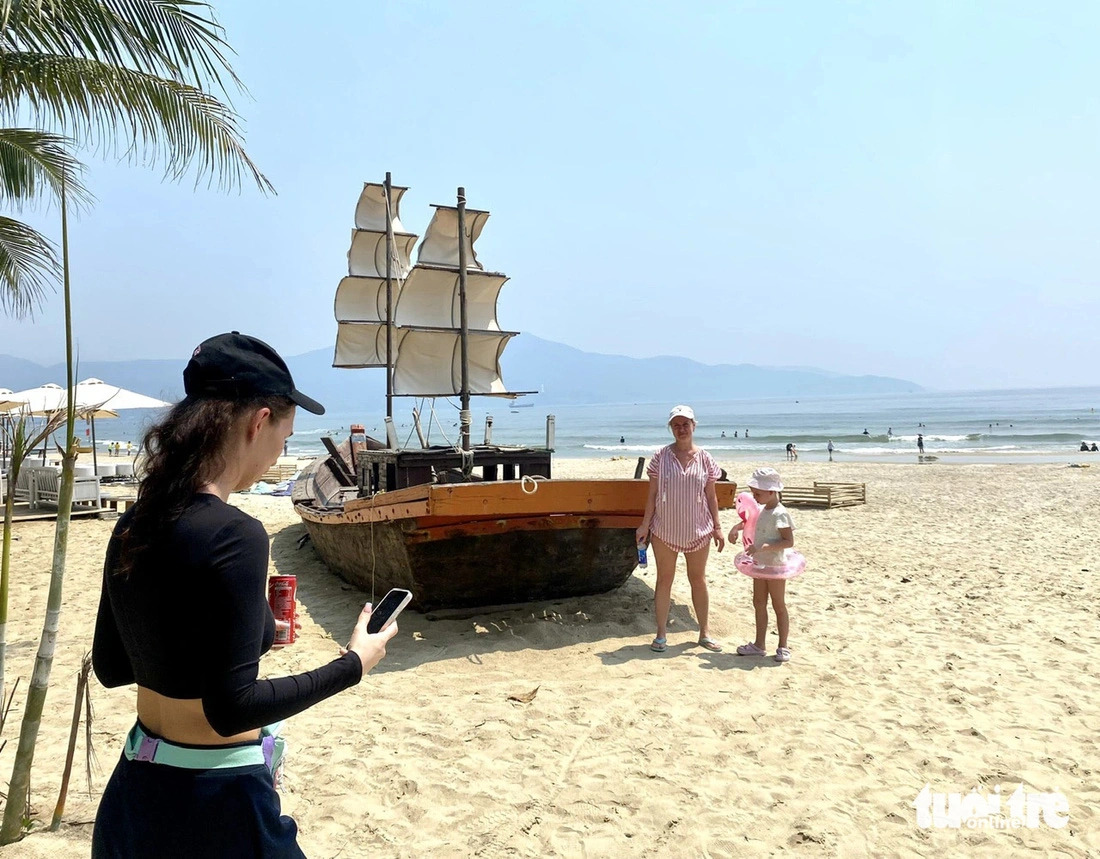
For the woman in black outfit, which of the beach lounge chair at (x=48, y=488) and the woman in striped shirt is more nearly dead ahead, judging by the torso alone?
the woman in striped shirt

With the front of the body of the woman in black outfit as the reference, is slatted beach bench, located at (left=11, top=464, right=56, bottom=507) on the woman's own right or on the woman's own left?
on the woman's own left

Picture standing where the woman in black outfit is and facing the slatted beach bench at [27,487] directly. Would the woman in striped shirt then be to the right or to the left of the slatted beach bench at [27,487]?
right

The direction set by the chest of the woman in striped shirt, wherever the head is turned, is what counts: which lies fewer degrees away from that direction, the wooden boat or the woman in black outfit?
the woman in black outfit

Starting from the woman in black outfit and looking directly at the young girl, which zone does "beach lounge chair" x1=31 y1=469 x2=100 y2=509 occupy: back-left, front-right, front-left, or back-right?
front-left

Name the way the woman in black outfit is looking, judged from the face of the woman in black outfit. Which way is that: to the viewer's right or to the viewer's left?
to the viewer's right

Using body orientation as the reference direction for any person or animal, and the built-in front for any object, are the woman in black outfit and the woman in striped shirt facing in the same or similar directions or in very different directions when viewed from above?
very different directions

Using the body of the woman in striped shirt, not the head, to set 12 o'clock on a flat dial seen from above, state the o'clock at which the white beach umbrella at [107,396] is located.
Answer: The white beach umbrella is roughly at 4 o'clock from the woman in striped shirt.

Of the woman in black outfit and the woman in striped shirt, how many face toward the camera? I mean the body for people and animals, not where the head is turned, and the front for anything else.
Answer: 1

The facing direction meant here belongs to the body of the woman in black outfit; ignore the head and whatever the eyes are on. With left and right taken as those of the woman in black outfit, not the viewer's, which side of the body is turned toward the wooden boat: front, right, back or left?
front

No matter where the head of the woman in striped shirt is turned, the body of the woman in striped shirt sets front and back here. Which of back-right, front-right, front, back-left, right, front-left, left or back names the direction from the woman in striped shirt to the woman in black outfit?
front

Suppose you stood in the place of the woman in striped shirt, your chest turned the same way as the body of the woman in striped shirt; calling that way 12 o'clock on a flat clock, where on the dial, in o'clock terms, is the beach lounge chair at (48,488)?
The beach lounge chair is roughly at 4 o'clock from the woman in striped shirt.

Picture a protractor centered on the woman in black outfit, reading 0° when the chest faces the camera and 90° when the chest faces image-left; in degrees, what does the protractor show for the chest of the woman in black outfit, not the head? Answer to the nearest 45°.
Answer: approximately 225°

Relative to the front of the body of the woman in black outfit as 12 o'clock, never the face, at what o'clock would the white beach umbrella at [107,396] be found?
The white beach umbrella is roughly at 10 o'clock from the woman in black outfit.

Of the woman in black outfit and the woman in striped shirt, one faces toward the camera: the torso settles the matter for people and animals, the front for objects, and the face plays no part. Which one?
the woman in striped shirt

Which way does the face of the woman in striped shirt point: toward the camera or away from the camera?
toward the camera

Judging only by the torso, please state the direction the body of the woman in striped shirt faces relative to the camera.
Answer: toward the camera
